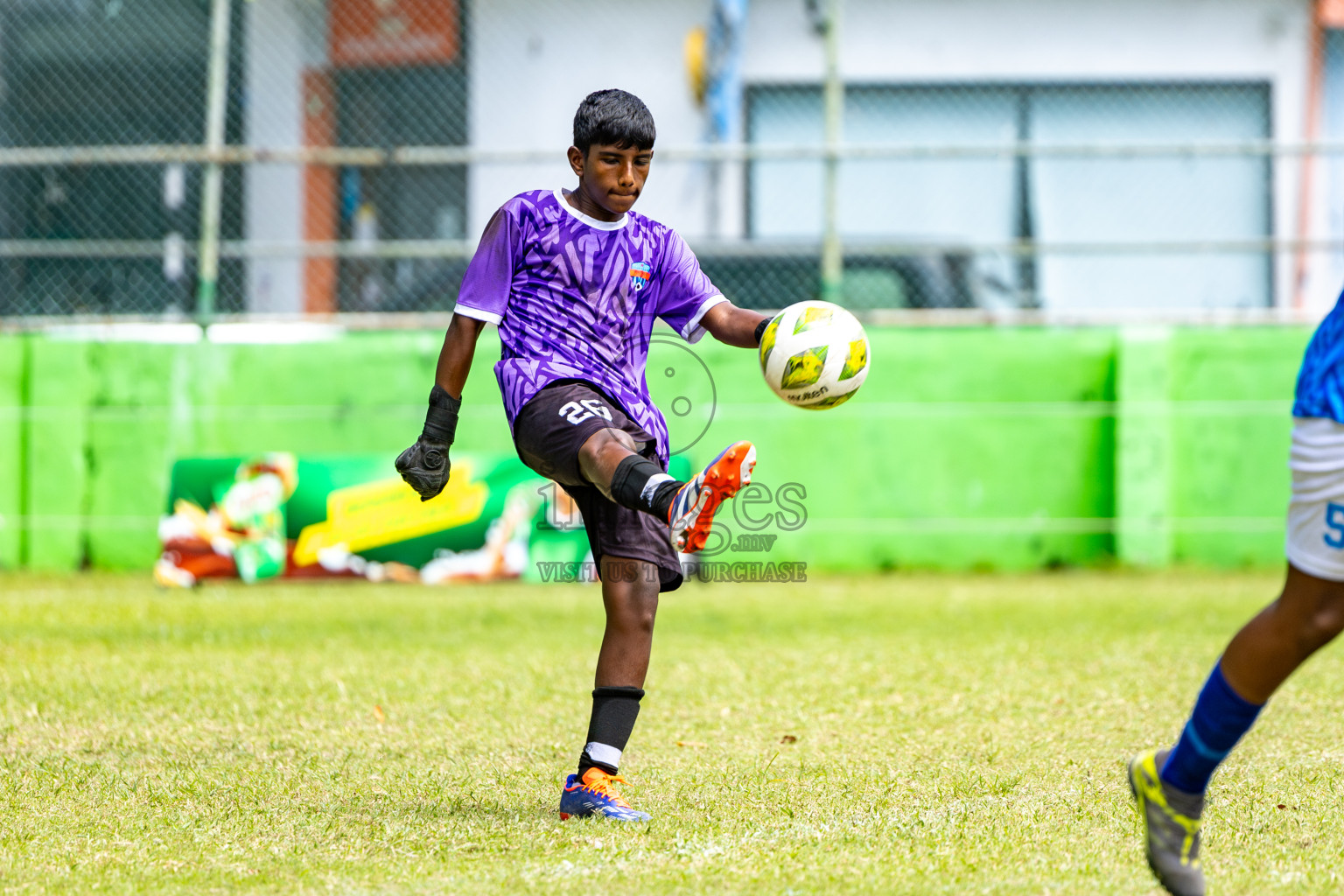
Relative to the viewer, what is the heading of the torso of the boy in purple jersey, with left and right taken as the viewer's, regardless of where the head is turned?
facing the viewer and to the right of the viewer

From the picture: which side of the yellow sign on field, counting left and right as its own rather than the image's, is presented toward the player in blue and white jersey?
front

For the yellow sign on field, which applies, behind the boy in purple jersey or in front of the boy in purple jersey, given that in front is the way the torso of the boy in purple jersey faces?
behind

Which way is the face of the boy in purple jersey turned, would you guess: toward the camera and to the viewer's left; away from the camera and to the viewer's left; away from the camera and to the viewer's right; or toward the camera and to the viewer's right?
toward the camera and to the viewer's right

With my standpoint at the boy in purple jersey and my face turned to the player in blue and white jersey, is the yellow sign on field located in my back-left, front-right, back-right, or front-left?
back-left

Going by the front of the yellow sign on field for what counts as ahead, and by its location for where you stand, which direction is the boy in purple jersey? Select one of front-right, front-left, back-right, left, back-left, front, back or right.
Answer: front

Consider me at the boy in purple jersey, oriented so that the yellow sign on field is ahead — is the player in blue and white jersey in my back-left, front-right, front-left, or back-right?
back-right

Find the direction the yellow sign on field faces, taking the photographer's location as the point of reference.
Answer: facing the viewer

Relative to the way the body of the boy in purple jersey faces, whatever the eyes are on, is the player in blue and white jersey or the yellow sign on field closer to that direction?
the player in blue and white jersey
